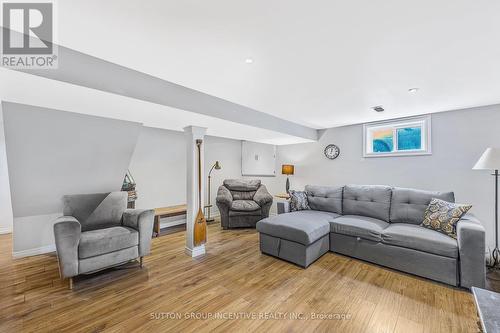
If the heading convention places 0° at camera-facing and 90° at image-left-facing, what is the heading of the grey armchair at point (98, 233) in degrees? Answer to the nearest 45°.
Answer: approximately 315°

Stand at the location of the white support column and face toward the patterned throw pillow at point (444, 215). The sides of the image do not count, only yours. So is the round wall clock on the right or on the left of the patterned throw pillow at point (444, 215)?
left

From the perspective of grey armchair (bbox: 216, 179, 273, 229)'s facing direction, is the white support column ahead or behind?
ahead

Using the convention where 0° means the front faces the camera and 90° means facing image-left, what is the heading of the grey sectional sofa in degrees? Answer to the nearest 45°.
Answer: approximately 45°

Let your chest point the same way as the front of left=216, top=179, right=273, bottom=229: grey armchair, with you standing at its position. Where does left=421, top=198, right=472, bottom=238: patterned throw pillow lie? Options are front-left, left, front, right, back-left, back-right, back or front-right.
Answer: front-left

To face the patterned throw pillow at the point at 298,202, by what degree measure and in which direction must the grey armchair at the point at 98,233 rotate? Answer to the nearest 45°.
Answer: approximately 45° to its left
